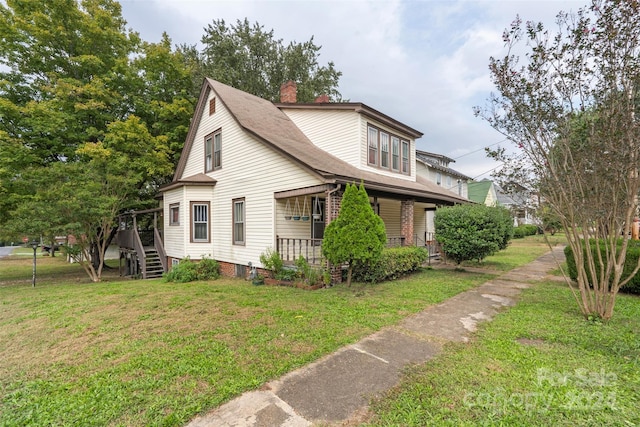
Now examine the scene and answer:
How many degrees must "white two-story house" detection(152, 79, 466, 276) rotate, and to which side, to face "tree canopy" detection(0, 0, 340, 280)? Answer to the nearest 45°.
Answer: approximately 135° to its right

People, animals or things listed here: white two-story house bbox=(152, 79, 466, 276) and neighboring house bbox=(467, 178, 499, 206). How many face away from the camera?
0

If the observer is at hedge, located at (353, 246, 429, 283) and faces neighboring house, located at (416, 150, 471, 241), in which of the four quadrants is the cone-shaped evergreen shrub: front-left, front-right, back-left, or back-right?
back-left

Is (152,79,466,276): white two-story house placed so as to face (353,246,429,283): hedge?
yes

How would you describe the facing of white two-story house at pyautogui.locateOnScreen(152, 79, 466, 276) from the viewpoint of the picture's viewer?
facing the viewer and to the right of the viewer

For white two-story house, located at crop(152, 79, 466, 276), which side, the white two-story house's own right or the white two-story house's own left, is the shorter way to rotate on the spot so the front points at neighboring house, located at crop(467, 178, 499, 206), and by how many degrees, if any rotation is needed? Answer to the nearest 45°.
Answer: approximately 90° to the white two-story house's own left

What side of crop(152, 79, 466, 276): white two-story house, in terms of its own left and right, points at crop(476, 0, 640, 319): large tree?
front

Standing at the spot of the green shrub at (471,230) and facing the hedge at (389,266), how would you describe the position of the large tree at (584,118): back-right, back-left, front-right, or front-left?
front-left

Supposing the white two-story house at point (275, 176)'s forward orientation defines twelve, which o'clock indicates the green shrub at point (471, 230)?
The green shrub is roughly at 11 o'clock from the white two-story house.
